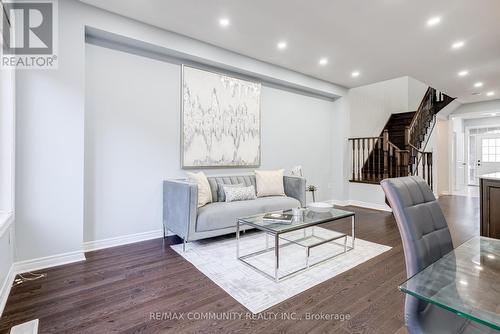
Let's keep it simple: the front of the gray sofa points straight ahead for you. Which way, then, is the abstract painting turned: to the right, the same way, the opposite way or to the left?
the same way

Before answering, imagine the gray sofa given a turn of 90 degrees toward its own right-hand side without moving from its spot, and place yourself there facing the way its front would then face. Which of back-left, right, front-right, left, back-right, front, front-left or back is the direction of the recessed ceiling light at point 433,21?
back-left

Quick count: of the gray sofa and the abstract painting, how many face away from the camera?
0

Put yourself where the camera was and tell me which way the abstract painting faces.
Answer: facing the viewer and to the right of the viewer

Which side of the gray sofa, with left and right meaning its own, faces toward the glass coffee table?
front

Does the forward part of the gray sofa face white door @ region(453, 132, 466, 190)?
no

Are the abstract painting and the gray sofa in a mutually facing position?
no
